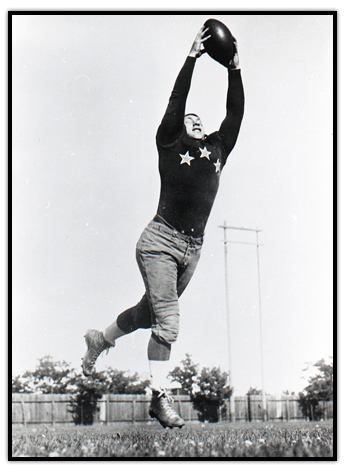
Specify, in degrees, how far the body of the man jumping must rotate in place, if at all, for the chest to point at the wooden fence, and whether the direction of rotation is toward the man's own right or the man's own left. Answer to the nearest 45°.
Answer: approximately 135° to the man's own left

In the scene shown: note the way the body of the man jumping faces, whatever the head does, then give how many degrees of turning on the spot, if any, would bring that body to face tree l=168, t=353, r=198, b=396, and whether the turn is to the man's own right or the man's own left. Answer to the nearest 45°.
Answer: approximately 135° to the man's own left

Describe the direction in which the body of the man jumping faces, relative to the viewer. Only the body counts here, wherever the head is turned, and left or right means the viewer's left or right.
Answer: facing the viewer and to the right of the viewer

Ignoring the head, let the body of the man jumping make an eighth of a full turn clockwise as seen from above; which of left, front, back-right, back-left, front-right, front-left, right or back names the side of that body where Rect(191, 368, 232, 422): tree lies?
back

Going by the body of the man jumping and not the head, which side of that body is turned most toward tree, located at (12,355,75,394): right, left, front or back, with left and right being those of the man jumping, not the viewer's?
back

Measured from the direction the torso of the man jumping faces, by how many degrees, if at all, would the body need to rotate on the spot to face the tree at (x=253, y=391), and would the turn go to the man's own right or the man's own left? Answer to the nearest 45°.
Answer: approximately 135° to the man's own left
